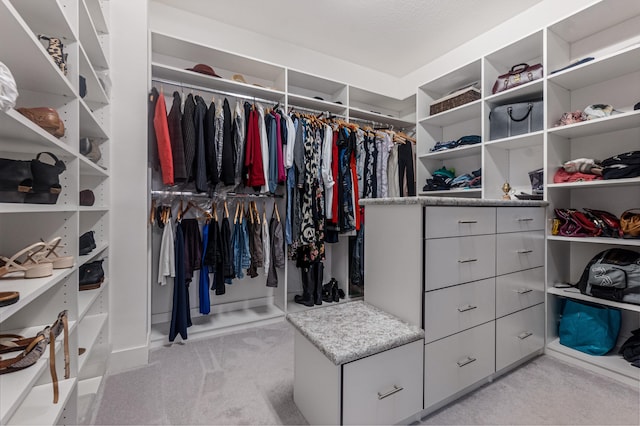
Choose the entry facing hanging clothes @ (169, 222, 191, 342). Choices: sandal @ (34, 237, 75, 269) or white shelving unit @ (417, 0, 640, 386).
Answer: the white shelving unit

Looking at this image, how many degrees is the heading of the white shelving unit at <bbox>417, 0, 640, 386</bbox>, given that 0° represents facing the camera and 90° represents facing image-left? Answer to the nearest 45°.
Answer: approximately 45°

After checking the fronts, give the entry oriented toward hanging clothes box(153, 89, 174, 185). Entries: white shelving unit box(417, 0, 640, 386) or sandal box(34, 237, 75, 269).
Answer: the white shelving unit

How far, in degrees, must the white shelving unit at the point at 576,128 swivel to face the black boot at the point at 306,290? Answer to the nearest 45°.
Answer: approximately 45° to its right
